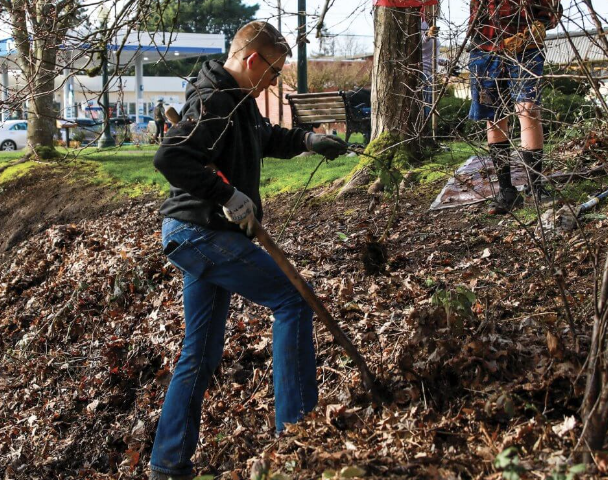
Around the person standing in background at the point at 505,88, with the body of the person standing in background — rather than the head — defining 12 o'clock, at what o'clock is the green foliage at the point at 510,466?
The green foliage is roughly at 12 o'clock from the person standing in background.

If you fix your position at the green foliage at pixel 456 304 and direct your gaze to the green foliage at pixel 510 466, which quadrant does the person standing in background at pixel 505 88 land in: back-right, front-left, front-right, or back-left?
back-left

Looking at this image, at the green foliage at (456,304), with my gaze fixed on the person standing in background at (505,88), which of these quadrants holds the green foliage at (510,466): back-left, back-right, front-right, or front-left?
back-right

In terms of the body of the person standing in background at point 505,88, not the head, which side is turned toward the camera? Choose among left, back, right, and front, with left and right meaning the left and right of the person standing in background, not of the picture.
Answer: front

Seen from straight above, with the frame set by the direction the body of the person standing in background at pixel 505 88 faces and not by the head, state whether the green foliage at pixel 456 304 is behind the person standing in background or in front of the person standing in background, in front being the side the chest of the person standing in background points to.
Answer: in front

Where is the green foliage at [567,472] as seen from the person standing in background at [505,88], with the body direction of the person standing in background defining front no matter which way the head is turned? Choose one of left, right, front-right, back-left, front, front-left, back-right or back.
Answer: front

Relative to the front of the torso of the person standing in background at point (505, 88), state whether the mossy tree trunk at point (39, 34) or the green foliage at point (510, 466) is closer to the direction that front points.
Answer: the green foliage

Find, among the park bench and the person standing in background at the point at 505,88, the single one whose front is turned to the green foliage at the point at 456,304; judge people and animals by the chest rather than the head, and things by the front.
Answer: the person standing in background

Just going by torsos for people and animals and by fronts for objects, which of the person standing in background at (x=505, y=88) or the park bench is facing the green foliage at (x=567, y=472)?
the person standing in background

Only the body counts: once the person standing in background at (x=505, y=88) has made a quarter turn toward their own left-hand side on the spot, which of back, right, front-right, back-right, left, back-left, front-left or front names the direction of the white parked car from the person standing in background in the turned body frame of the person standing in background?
back-left
